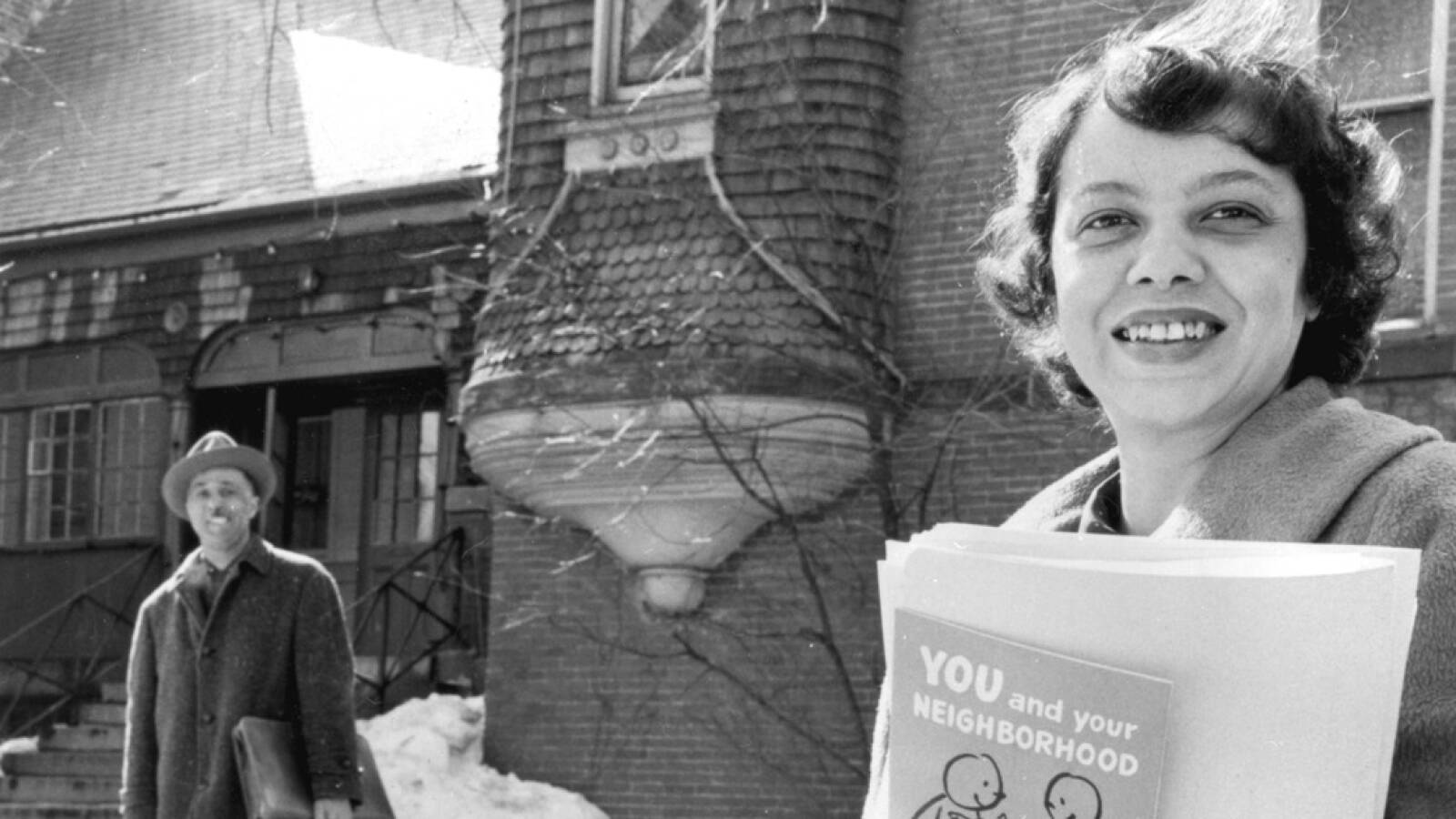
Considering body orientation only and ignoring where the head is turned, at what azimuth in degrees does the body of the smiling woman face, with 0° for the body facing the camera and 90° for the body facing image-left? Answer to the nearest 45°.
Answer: approximately 45°

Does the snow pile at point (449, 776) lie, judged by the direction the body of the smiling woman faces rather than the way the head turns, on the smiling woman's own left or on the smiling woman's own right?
on the smiling woman's own right

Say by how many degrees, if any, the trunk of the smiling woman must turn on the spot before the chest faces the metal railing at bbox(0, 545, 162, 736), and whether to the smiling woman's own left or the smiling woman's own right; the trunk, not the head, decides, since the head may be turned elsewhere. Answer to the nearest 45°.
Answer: approximately 90° to the smiling woman's own right

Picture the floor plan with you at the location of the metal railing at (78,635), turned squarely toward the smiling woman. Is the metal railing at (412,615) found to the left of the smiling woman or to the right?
left
